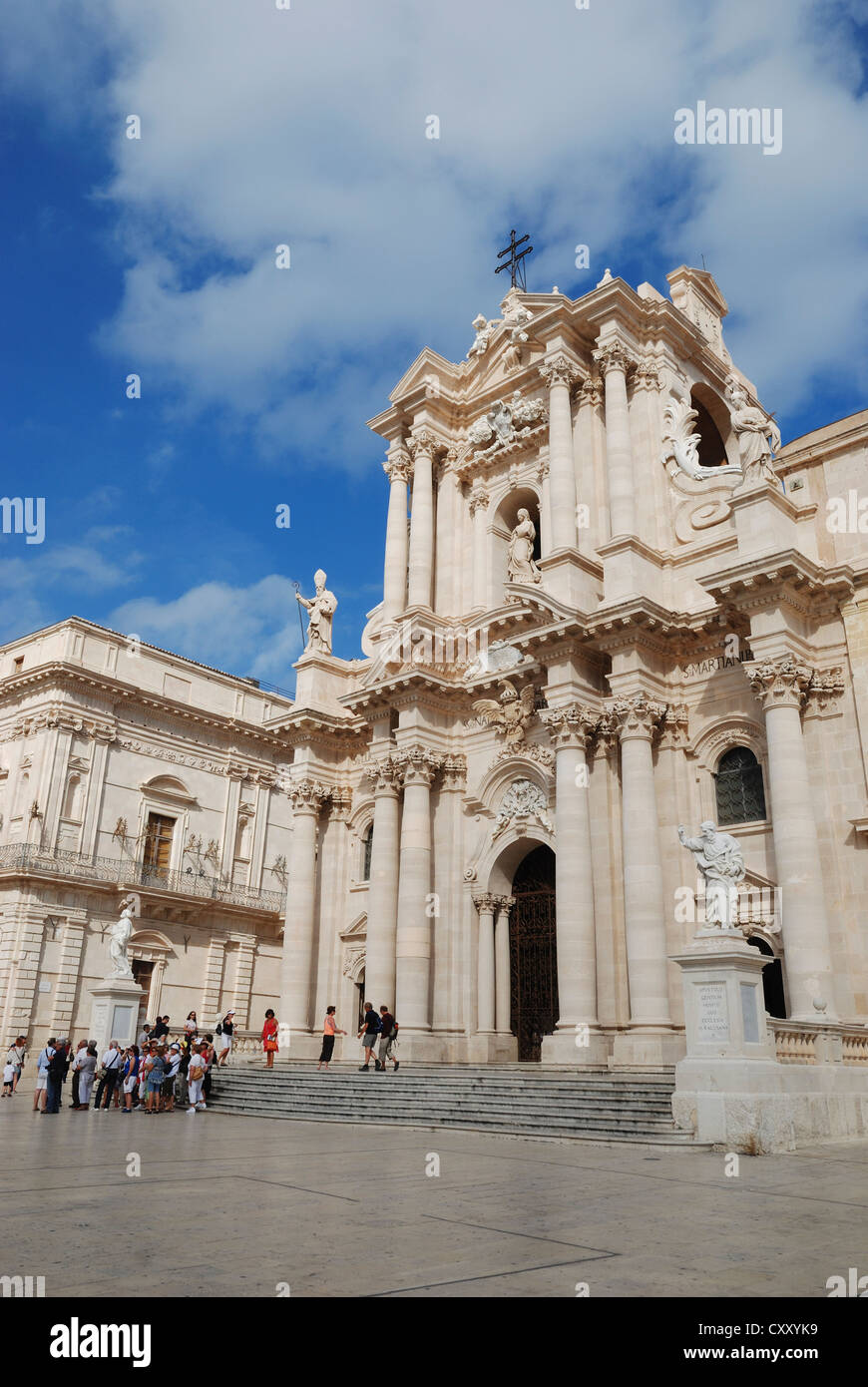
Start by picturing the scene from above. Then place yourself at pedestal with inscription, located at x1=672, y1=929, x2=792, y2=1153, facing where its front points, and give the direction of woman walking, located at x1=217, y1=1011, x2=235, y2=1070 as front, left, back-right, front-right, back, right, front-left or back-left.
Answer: right

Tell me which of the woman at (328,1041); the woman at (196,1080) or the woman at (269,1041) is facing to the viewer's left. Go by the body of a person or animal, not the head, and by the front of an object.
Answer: the woman at (196,1080)

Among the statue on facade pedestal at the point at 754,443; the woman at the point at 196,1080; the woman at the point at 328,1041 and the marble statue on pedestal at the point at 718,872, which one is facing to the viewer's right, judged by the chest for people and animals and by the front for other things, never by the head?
the woman at the point at 328,1041

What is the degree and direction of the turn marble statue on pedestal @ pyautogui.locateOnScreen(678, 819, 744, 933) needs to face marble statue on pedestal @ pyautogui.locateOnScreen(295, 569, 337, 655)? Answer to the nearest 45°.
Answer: approximately 90° to its right

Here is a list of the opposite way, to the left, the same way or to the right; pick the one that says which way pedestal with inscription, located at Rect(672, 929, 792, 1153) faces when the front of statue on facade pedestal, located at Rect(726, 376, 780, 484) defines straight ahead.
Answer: the same way

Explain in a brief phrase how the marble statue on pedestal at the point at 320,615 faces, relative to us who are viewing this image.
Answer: facing the viewer and to the left of the viewer

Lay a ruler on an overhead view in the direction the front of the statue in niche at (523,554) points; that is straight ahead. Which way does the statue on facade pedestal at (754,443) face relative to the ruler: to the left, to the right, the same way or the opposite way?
the same way

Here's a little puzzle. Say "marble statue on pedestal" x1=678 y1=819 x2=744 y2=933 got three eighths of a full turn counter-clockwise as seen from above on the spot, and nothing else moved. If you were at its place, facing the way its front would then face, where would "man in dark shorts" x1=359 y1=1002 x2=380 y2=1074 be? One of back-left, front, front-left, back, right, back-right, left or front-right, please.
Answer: back-left

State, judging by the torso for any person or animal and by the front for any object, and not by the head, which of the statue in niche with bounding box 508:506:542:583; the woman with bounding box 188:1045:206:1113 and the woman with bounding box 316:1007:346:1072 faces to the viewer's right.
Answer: the woman with bounding box 316:1007:346:1072

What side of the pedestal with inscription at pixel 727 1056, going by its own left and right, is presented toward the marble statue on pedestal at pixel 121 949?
right

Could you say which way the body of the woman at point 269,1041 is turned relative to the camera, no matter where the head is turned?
toward the camera

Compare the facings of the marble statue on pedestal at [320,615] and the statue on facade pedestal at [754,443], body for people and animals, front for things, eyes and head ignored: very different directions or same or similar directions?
same or similar directions

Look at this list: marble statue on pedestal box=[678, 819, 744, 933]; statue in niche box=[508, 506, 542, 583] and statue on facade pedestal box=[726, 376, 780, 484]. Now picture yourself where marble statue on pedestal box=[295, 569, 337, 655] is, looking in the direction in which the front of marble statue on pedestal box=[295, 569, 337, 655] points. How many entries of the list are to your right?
0
